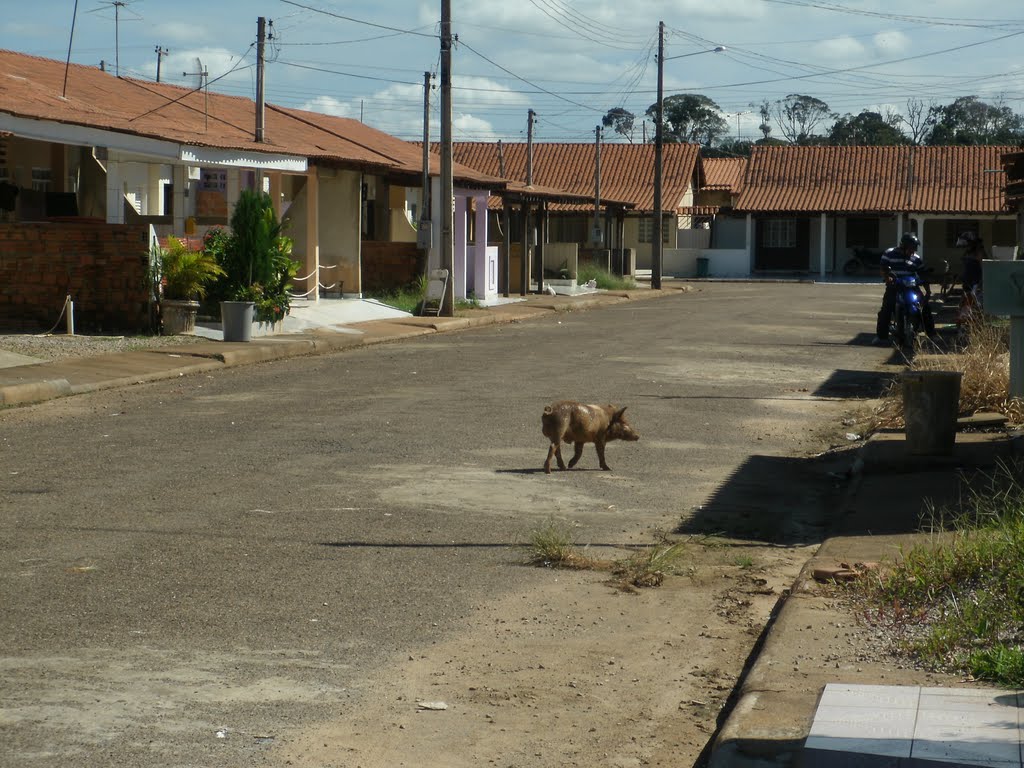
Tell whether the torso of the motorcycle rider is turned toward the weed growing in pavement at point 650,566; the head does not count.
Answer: yes

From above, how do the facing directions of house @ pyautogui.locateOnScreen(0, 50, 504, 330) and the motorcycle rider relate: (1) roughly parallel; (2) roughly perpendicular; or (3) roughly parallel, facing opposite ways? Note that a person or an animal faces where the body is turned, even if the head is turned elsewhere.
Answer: roughly perpendicular

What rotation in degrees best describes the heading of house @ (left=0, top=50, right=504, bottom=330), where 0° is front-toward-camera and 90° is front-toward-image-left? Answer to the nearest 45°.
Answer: approximately 315°

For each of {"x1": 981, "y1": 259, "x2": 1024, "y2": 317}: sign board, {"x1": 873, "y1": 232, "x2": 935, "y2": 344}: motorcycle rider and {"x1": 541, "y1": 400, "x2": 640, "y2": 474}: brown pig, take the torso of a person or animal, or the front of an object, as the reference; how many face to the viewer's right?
1

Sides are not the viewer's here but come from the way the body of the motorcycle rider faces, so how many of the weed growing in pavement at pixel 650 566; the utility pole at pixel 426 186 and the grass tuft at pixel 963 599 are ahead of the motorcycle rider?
2

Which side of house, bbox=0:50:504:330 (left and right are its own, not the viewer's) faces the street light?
left

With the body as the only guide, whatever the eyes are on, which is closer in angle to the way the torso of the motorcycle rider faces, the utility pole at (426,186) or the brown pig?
the brown pig

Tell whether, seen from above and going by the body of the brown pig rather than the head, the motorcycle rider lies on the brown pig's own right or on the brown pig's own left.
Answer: on the brown pig's own left

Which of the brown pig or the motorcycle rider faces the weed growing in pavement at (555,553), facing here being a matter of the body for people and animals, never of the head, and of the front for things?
the motorcycle rider

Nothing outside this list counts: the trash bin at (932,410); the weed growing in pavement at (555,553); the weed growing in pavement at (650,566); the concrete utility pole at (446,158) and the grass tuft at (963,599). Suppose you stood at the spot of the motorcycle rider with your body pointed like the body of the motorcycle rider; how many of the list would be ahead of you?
4

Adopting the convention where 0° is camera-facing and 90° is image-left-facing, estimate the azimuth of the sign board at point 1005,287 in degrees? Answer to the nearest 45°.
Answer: approximately 0°

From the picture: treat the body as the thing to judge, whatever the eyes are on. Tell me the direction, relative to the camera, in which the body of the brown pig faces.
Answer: to the viewer's right

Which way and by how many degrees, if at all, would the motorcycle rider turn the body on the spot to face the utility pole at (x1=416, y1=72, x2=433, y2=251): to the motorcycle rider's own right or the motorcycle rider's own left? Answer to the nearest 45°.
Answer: approximately 135° to the motorcycle rider's own right
